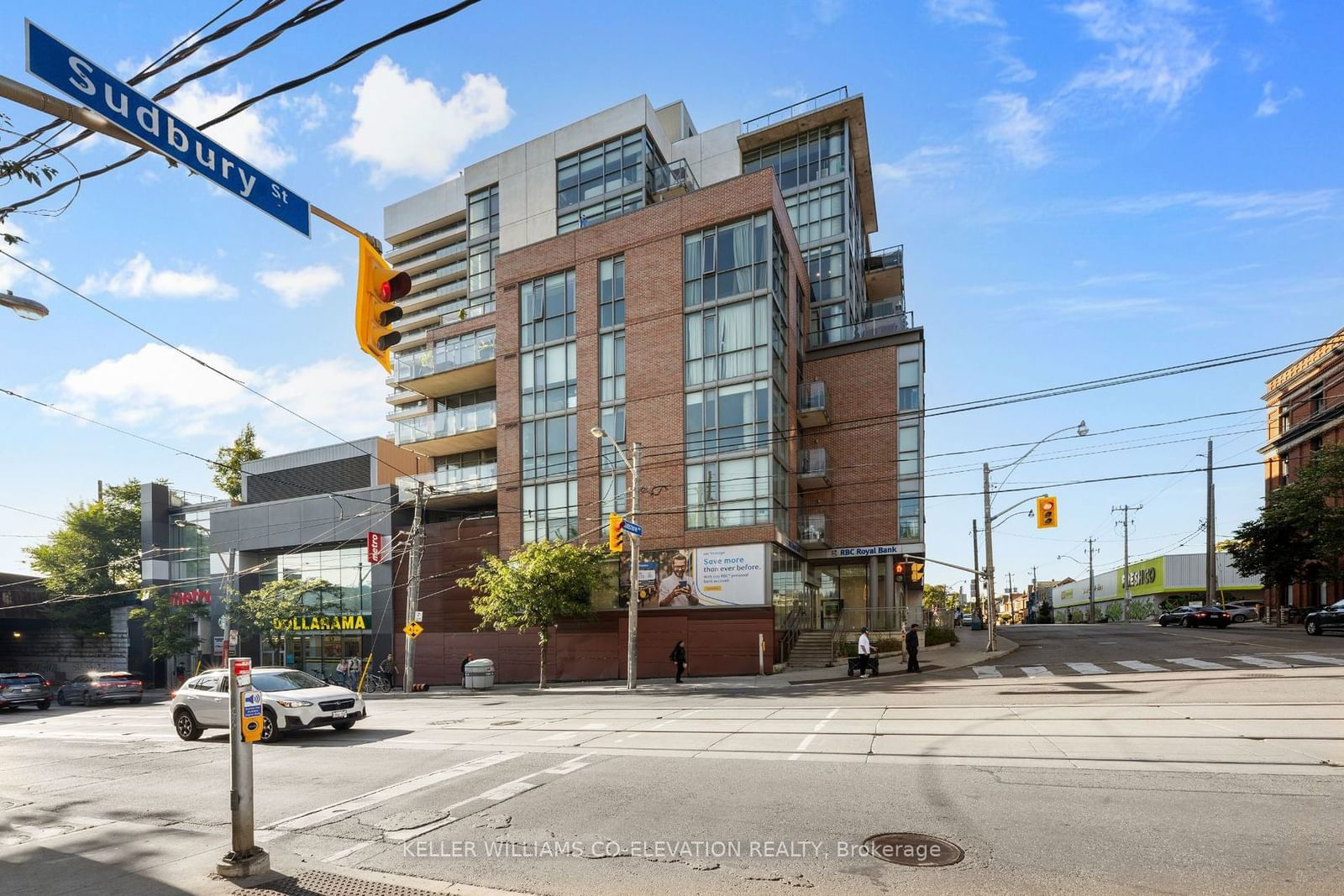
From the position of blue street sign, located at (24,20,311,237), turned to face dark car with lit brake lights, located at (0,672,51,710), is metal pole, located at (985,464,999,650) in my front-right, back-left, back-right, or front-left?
front-right

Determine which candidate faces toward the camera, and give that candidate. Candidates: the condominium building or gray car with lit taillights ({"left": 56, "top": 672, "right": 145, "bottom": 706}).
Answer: the condominium building

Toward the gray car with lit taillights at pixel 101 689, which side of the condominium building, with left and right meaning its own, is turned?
right

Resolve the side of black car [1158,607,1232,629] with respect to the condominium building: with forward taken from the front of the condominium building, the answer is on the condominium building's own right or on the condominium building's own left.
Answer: on the condominium building's own left

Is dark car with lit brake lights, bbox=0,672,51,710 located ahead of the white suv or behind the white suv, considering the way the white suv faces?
behind

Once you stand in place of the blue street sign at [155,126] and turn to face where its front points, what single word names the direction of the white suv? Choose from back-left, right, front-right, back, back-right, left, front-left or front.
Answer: back-left

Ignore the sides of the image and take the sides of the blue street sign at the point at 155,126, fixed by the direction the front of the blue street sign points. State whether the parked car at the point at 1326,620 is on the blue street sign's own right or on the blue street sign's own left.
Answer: on the blue street sign's own left

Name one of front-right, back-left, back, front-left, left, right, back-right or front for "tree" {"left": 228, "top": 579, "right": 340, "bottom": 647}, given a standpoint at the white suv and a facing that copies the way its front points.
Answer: back-left

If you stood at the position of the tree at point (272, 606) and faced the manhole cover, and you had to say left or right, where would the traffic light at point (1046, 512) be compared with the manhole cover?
left

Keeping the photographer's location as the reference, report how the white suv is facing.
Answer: facing the viewer and to the right of the viewer

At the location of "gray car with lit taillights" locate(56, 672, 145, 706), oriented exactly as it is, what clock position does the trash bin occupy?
The trash bin is roughly at 6 o'clock from the gray car with lit taillights.

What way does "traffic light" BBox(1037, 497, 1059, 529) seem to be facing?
toward the camera

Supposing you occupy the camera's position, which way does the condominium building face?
facing the viewer

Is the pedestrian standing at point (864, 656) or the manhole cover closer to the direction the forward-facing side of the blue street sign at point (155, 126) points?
the manhole cover

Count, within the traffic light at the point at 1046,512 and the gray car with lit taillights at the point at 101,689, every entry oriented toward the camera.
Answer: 1

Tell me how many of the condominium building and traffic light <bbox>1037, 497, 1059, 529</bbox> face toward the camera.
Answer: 2

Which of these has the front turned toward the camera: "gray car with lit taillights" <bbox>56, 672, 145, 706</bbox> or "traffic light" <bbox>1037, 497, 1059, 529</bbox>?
the traffic light
